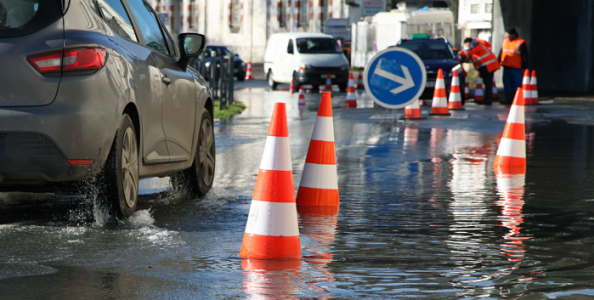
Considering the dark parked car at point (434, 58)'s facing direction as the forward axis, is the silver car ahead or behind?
ahead

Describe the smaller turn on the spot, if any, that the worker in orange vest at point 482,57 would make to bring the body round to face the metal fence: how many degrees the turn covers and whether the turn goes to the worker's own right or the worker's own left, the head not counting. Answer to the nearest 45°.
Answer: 0° — they already face it

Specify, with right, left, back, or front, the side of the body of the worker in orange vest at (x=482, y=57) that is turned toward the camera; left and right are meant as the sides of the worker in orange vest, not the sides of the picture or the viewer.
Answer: left

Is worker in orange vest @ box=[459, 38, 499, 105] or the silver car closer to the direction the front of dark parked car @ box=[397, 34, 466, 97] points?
the silver car

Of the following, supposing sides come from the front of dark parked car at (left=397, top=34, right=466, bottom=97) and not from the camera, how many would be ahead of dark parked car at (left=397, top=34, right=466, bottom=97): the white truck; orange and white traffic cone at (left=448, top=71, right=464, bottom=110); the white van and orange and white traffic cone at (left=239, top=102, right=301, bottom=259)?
2

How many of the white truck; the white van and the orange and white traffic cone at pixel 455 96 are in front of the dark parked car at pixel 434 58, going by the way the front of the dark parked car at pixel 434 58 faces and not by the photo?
1

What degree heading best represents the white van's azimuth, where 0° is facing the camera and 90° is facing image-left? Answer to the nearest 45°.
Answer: approximately 315°

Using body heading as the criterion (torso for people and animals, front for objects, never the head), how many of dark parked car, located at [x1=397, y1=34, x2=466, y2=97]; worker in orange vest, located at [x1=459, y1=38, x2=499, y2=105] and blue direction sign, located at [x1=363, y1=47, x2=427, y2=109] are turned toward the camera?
2

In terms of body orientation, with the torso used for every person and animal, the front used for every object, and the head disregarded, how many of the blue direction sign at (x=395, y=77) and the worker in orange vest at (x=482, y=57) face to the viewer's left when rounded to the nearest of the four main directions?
1
